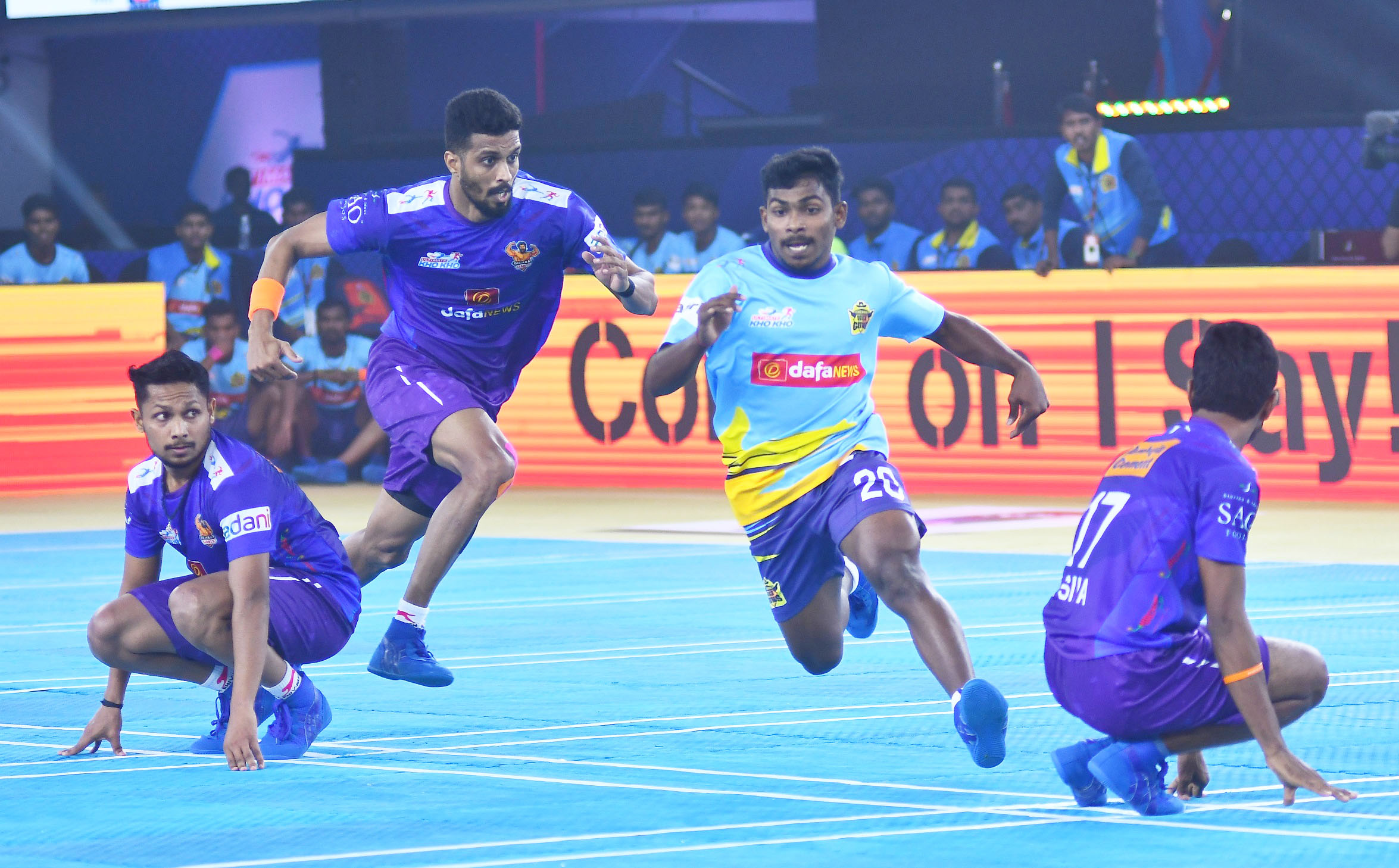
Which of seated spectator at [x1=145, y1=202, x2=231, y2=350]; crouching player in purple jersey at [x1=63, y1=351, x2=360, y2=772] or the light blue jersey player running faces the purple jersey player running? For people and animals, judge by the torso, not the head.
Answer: the seated spectator

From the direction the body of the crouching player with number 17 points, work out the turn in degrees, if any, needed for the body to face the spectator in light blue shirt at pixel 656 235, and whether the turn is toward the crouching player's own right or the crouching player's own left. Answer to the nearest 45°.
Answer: approximately 45° to the crouching player's own left

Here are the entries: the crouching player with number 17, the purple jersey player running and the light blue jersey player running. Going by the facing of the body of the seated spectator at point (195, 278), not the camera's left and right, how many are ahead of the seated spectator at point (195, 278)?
3

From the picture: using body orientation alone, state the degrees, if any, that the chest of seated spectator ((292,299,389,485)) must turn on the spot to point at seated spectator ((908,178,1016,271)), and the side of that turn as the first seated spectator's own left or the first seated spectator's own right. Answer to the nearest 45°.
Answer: approximately 45° to the first seated spectator's own left

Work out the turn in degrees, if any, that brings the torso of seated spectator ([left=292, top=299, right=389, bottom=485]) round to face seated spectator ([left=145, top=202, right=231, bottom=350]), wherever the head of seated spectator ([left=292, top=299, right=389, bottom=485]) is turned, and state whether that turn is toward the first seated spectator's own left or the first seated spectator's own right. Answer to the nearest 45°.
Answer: approximately 135° to the first seated spectator's own right

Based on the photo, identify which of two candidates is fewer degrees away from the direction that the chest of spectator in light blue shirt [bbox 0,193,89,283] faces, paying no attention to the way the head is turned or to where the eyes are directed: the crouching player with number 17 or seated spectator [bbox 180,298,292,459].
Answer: the crouching player with number 17

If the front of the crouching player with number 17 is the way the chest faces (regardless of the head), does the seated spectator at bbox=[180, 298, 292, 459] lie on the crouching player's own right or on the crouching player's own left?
on the crouching player's own left

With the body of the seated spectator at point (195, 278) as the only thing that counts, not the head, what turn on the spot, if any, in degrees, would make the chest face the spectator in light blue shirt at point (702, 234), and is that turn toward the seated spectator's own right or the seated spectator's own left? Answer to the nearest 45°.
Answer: approximately 45° to the seated spectator's own left

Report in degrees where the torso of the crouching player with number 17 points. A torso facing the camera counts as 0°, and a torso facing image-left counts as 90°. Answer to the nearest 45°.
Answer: approximately 225°
